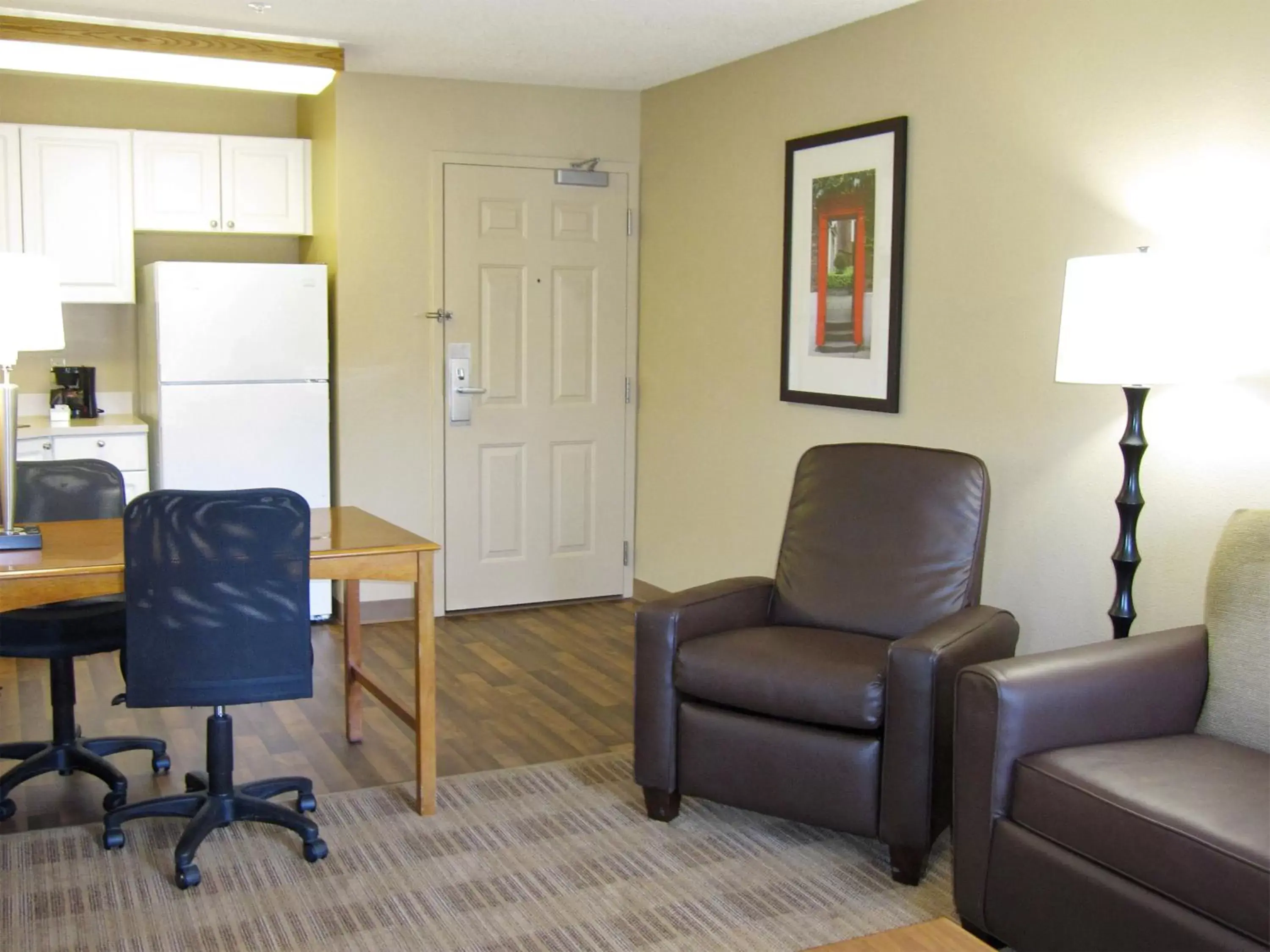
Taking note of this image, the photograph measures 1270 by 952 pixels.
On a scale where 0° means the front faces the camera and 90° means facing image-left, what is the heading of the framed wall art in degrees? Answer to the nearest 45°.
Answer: approximately 45°

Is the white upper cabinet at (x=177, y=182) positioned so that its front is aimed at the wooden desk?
yes

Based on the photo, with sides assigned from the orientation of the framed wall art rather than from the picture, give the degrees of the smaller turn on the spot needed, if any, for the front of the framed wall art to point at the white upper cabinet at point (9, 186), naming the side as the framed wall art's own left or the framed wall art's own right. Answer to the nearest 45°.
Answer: approximately 45° to the framed wall art's own right

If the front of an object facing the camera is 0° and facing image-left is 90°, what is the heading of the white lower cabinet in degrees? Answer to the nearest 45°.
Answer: approximately 0°

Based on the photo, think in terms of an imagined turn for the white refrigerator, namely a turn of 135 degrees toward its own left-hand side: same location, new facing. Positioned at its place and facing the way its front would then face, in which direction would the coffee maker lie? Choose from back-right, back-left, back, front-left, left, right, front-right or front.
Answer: left

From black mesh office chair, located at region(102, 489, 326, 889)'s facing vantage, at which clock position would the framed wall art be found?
The framed wall art is roughly at 2 o'clock from the black mesh office chair.

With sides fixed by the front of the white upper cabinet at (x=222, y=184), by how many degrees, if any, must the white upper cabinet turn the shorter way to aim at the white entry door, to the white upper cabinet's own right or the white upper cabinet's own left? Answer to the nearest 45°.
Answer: approximately 90° to the white upper cabinet's own left

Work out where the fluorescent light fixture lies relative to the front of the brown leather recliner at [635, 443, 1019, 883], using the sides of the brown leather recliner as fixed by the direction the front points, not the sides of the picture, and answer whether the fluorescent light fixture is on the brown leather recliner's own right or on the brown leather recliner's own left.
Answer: on the brown leather recliner's own right
